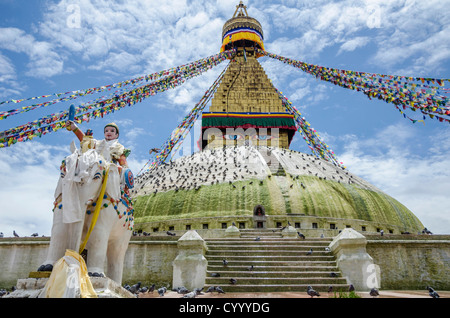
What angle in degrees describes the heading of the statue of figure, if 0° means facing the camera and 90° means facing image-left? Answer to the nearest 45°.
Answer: approximately 45°

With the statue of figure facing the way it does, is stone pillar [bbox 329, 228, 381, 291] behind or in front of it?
behind

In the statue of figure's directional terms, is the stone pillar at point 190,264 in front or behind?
behind

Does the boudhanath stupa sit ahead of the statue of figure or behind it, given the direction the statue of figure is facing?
behind

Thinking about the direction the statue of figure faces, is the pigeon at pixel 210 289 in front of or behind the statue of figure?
behind

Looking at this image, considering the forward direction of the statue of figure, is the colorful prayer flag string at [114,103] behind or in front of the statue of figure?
behind
